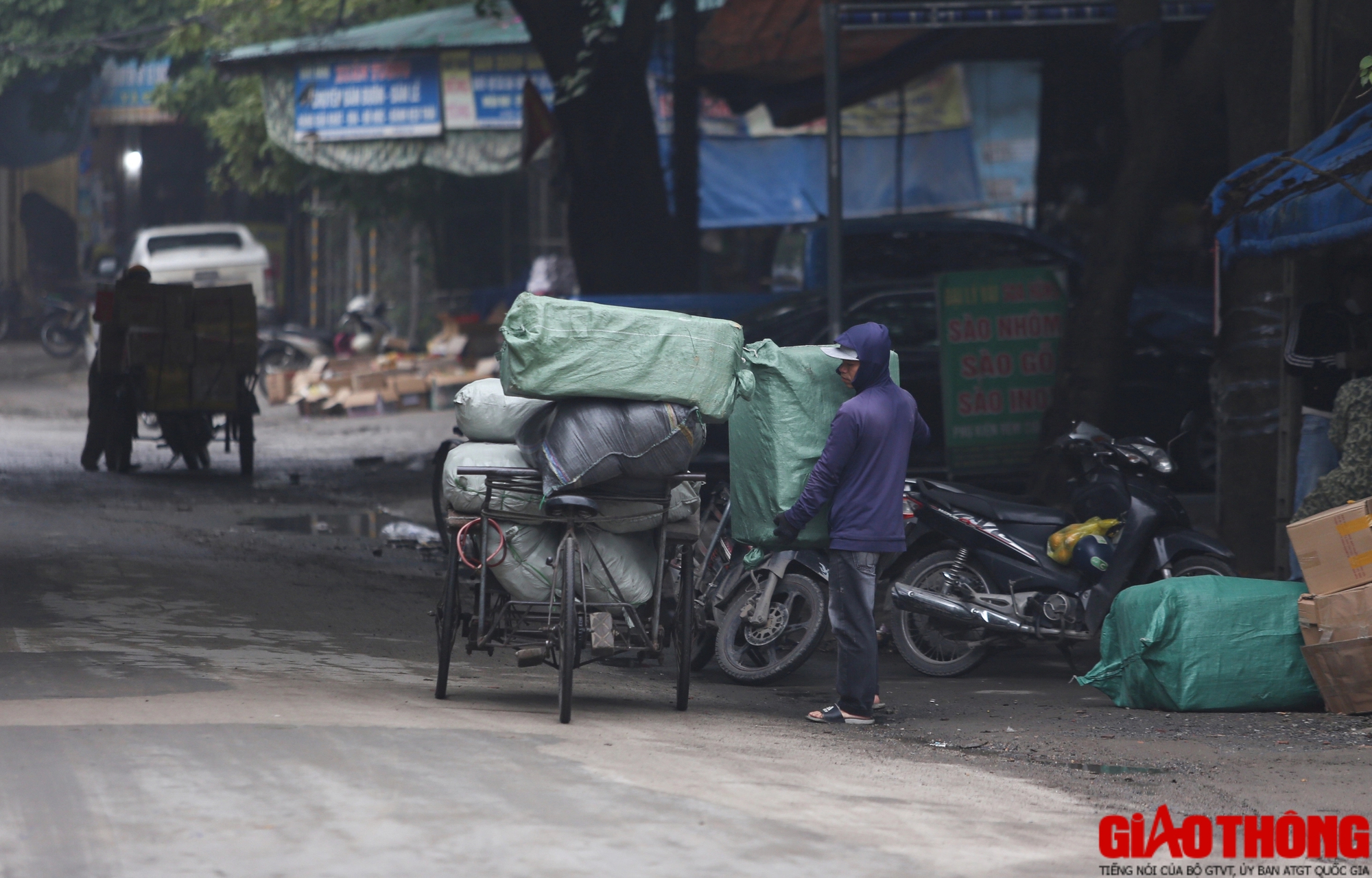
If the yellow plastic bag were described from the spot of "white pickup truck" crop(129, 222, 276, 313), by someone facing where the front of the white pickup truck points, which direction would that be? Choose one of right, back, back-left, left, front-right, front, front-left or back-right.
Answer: back

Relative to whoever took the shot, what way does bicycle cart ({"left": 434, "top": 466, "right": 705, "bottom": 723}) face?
facing away from the viewer

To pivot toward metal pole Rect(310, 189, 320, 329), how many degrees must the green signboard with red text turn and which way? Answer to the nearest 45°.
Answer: approximately 135° to its right

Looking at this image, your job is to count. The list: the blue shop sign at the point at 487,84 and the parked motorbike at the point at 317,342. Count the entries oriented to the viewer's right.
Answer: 1

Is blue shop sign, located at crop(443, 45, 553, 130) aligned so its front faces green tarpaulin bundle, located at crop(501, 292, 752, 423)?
yes

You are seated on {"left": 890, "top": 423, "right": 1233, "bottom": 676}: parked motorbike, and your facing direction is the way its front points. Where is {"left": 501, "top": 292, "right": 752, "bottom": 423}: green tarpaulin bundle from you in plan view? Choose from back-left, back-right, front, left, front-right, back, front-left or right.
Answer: back-right

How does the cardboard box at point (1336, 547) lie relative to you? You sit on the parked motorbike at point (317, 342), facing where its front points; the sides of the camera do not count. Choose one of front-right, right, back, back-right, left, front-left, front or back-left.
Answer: right

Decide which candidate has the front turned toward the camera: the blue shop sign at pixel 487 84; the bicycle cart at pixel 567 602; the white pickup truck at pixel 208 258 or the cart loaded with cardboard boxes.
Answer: the blue shop sign

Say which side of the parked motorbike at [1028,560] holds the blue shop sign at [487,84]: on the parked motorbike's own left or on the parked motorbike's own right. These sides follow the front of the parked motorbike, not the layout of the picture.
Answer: on the parked motorbike's own left

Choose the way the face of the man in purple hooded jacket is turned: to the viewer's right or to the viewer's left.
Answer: to the viewer's left

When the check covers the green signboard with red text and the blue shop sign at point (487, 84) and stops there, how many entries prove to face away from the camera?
0

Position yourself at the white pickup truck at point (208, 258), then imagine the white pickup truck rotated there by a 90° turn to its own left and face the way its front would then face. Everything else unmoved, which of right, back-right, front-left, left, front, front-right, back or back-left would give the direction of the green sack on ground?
left

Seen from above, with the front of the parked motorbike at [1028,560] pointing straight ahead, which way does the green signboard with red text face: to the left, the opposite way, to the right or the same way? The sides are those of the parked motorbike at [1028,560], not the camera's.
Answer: to the right

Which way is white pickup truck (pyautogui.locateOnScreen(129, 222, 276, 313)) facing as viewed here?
away from the camera

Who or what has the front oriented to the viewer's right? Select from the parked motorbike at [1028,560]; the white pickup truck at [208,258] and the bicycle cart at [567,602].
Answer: the parked motorbike

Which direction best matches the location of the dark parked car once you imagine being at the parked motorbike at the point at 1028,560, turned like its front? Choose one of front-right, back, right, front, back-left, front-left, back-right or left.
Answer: left

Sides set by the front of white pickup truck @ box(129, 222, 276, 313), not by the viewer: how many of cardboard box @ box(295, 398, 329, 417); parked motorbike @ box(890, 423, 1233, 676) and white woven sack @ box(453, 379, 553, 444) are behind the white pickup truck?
3

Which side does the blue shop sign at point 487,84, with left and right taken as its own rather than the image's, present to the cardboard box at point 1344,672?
front
